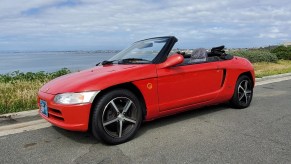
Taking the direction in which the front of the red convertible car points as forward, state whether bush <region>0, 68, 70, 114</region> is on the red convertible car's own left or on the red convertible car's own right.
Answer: on the red convertible car's own right

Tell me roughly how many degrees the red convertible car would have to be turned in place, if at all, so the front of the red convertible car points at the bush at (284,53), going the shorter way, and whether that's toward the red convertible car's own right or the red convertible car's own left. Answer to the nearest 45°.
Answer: approximately 180°

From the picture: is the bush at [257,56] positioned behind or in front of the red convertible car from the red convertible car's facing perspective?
behind

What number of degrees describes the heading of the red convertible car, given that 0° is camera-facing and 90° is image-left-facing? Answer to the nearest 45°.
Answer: approximately 45°
